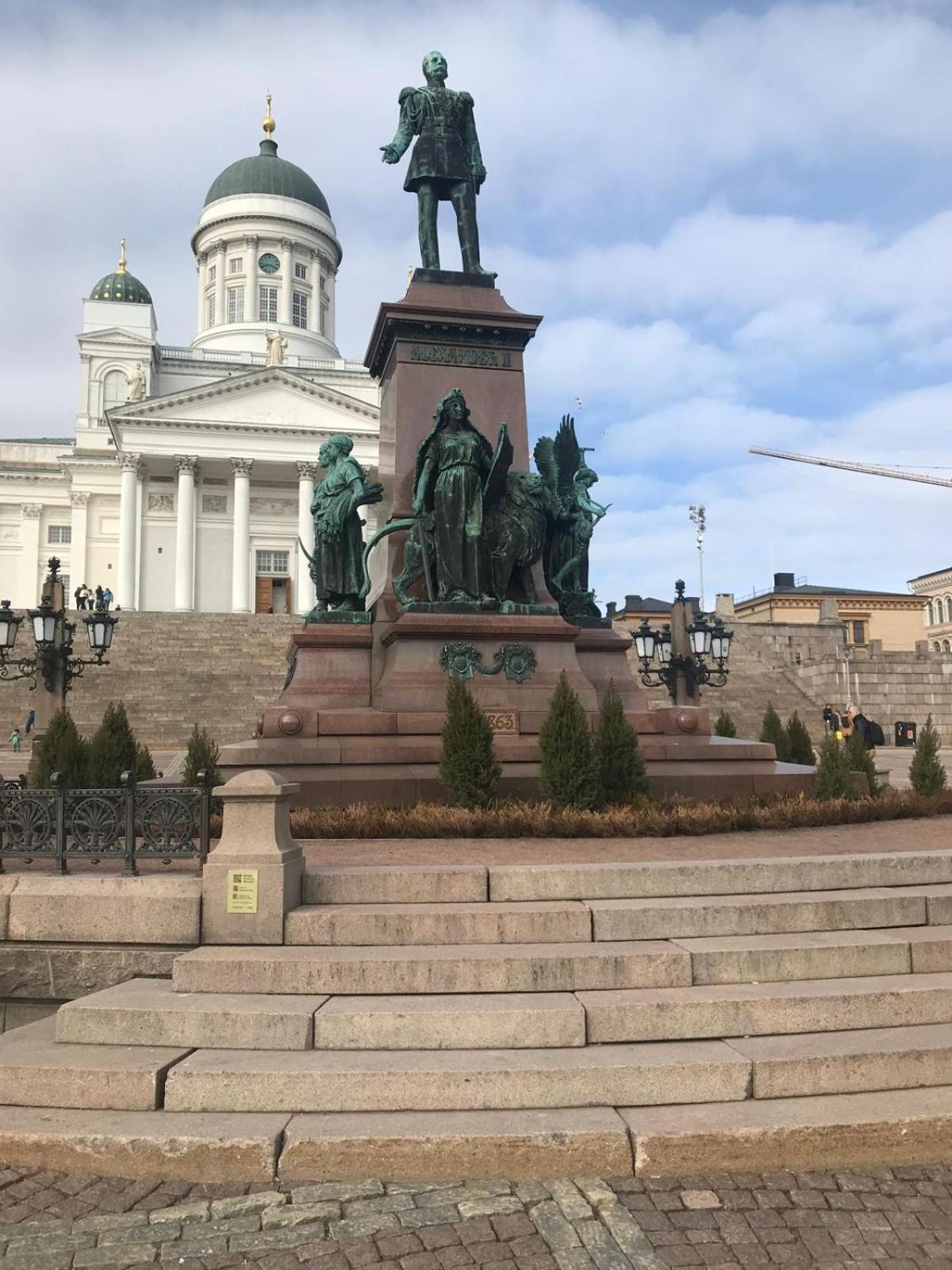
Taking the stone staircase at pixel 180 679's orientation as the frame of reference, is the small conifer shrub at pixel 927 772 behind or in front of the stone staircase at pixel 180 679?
in front

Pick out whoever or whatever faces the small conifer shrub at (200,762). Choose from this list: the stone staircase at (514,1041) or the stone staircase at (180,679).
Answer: the stone staircase at (180,679)

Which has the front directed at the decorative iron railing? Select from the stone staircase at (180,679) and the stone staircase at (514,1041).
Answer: the stone staircase at (180,679)

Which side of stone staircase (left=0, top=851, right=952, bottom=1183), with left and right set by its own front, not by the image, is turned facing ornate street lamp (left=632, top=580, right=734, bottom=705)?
back

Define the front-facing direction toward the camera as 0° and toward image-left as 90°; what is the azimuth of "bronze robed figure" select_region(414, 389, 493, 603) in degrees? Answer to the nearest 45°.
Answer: approximately 0°

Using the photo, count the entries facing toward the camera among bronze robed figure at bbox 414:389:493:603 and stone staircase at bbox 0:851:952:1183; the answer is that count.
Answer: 2

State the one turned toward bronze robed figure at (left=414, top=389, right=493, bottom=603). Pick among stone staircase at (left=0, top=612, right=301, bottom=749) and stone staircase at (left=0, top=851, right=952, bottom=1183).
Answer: stone staircase at (left=0, top=612, right=301, bottom=749)

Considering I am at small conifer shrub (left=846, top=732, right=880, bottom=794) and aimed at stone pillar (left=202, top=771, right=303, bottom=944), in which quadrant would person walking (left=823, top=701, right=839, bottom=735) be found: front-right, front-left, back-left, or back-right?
back-right

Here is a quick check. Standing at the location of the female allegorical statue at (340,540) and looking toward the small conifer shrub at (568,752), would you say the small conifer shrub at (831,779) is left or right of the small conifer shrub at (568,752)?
left

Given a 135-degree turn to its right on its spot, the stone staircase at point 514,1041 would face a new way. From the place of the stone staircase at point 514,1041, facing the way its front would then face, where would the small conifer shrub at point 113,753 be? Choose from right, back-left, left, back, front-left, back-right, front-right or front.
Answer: front

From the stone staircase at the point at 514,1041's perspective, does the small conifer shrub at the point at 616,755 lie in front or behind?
behind

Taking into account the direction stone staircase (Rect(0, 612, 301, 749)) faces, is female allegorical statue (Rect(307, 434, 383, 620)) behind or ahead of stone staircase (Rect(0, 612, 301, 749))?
ahead

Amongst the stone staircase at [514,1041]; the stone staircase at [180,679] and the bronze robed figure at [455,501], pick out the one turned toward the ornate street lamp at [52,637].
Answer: the stone staircase at [180,679]

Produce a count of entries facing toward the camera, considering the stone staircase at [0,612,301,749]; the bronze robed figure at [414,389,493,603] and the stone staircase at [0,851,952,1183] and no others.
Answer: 3

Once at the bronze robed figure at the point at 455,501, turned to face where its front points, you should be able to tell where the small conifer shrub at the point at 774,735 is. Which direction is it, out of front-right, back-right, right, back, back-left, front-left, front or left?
back-left
